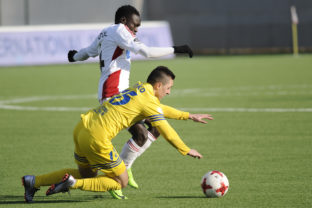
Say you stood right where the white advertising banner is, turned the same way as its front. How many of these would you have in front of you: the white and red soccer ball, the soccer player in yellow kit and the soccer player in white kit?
3

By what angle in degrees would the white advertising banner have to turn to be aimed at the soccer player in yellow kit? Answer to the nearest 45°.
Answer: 0° — it already faces them

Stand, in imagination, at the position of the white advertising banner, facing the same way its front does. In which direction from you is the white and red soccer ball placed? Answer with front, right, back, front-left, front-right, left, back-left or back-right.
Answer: front

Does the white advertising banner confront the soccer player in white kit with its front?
yes

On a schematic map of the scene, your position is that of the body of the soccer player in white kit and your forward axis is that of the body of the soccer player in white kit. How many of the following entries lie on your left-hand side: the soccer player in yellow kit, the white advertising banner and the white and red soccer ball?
1

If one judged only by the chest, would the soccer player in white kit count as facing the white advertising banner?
no

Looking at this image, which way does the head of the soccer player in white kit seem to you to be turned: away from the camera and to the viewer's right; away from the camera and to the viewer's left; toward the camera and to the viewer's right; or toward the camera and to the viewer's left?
toward the camera and to the viewer's right

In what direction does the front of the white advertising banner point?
toward the camera
